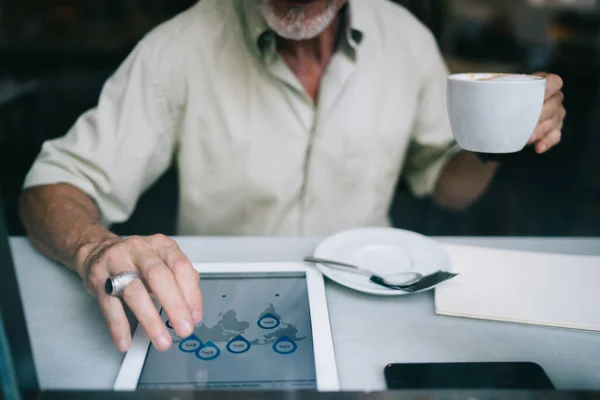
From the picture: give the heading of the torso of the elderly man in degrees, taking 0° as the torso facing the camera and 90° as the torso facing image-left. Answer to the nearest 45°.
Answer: approximately 0°
